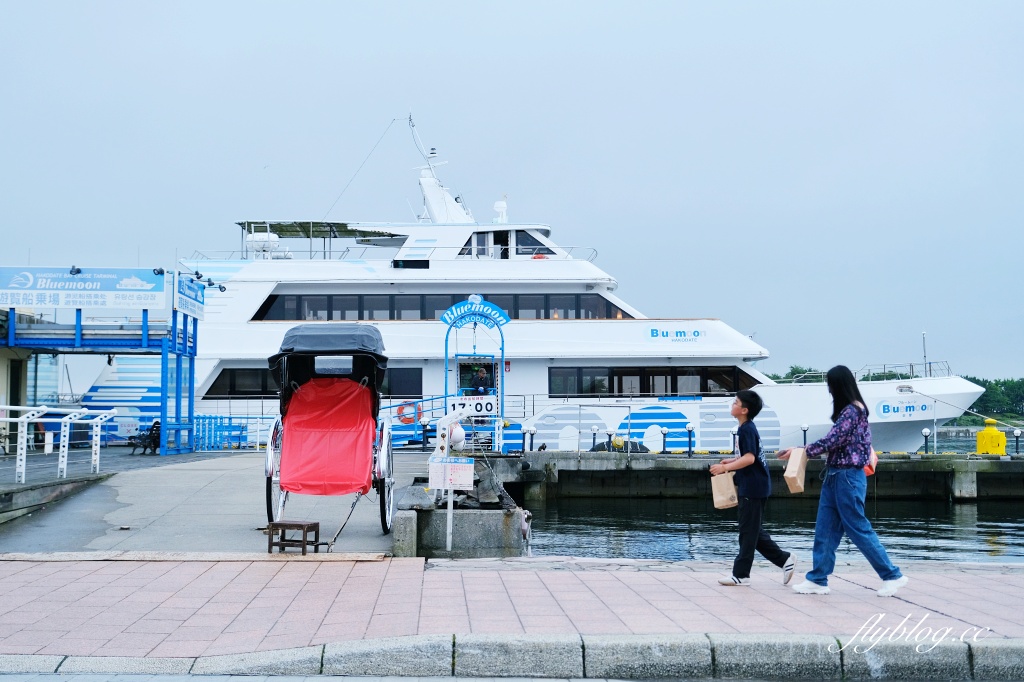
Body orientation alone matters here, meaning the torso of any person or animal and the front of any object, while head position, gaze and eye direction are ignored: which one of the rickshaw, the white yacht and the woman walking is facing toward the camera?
the rickshaw

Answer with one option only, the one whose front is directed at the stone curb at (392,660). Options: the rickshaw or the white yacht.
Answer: the rickshaw

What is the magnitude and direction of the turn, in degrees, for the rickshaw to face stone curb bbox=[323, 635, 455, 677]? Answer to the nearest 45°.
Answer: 0° — it already faces it

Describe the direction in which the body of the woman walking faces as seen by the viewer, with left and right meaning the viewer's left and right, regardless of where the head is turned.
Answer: facing to the left of the viewer

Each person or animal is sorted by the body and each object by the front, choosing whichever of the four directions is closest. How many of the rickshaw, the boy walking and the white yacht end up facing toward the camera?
1

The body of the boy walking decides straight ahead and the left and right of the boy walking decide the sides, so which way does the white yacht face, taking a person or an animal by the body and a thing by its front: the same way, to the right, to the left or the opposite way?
the opposite way

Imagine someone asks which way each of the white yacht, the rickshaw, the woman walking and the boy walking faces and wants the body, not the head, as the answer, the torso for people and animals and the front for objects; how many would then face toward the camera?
1

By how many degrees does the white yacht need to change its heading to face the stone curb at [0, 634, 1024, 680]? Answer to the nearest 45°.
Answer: approximately 90° to its right

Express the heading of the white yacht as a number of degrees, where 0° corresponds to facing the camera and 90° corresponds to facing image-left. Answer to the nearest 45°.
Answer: approximately 270°

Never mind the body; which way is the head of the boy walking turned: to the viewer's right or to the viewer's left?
to the viewer's left

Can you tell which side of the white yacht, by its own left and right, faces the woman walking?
right

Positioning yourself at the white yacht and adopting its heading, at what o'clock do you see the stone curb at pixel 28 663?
The stone curb is roughly at 3 o'clock from the white yacht.
